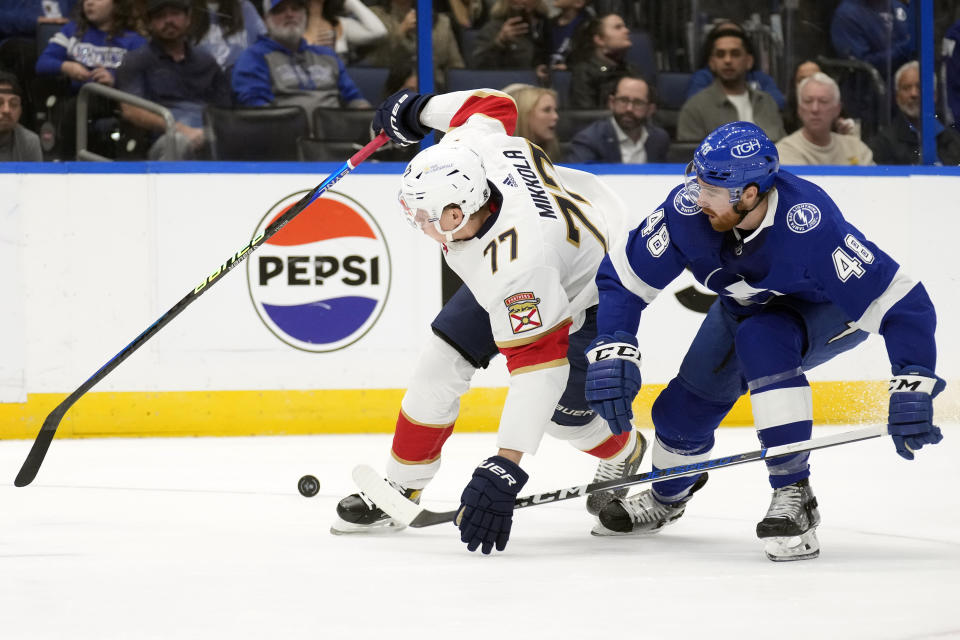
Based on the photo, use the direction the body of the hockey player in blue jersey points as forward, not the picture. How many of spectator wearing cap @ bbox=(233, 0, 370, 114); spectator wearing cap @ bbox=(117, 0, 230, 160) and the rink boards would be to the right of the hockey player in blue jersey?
3

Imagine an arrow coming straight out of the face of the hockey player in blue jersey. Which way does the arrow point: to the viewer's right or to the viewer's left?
to the viewer's left

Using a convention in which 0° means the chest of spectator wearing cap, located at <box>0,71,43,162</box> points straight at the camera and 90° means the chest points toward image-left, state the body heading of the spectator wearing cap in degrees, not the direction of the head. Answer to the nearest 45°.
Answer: approximately 0°

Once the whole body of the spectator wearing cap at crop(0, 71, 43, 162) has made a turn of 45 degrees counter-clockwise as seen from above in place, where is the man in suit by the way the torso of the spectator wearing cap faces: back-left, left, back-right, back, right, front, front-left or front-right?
front-left

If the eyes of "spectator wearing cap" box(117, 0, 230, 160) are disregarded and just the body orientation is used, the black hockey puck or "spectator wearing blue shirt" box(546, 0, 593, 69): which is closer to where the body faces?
the black hockey puck

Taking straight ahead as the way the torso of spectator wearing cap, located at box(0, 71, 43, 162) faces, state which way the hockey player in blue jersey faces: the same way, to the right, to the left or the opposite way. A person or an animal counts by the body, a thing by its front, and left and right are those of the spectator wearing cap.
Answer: to the right

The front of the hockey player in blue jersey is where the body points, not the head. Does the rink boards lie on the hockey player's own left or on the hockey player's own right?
on the hockey player's own right

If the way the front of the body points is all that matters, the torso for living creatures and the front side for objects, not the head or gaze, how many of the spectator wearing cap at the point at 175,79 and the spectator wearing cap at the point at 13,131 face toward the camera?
2

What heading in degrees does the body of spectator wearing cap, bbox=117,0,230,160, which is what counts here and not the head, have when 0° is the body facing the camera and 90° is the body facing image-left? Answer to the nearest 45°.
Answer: approximately 0°
